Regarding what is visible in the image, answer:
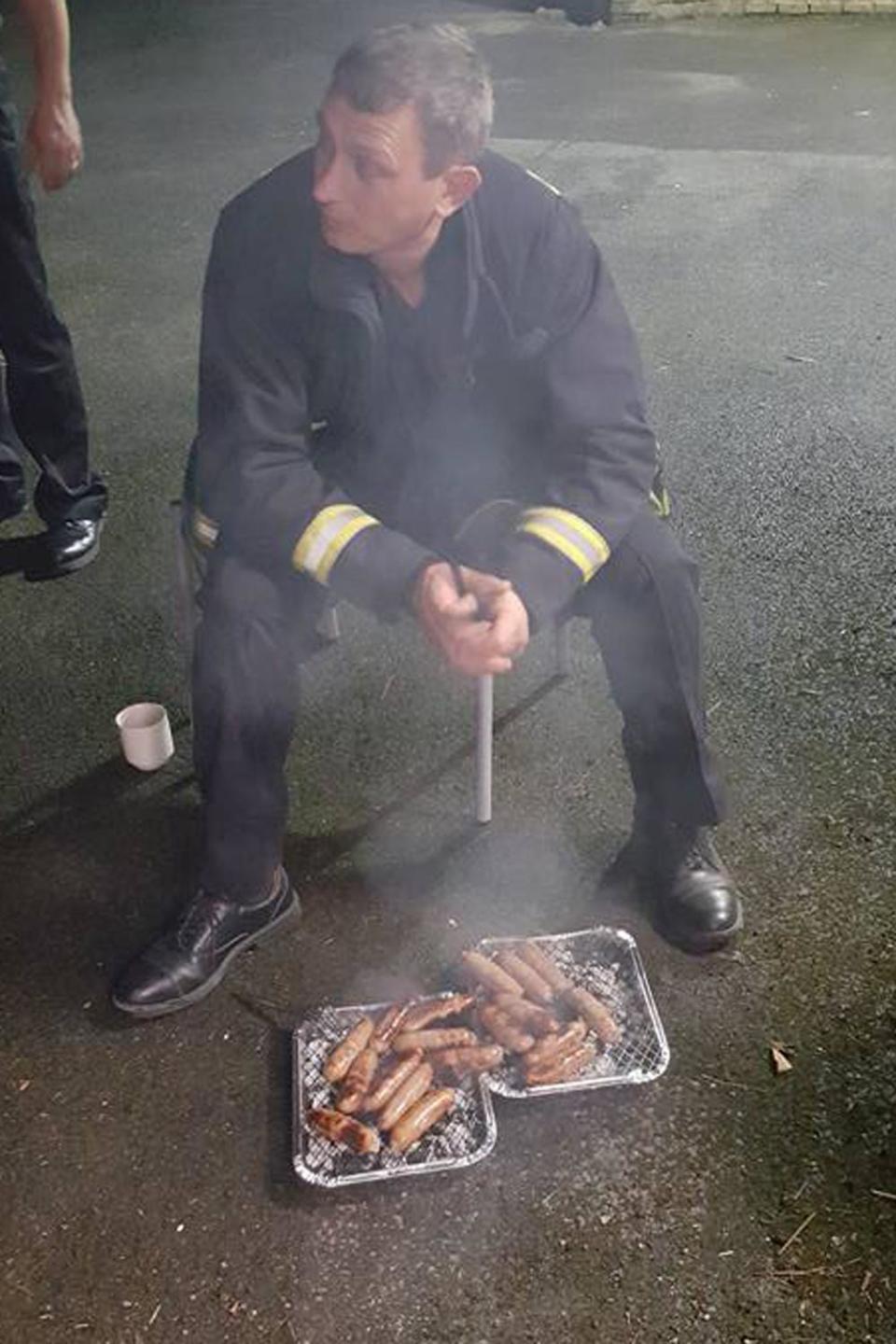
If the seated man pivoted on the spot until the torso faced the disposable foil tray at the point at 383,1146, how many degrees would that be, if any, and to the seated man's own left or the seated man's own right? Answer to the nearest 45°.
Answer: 0° — they already face it

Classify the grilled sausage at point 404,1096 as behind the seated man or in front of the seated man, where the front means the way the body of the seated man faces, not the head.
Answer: in front

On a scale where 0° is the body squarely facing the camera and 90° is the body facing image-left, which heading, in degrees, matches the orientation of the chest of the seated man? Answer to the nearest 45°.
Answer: approximately 0°

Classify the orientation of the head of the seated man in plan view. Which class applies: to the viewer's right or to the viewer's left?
to the viewer's left
